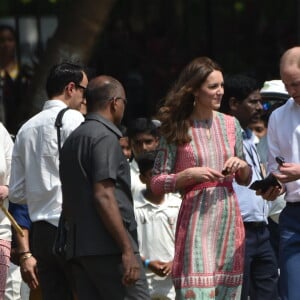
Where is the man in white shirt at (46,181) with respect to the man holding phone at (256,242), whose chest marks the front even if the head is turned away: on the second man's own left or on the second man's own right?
on the second man's own right

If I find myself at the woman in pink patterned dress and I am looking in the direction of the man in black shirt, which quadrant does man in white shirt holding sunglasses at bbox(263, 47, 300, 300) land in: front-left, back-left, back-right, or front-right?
back-left

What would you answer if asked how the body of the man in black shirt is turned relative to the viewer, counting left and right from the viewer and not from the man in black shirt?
facing away from the viewer and to the right of the viewer

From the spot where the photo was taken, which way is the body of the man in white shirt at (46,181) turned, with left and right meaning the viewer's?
facing away from the viewer and to the right of the viewer

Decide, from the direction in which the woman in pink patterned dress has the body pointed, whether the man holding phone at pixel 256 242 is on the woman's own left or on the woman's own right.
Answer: on the woman's own left

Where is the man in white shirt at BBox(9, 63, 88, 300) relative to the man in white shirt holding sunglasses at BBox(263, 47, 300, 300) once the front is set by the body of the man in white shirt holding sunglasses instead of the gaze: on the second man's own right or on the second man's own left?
on the second man's own right
